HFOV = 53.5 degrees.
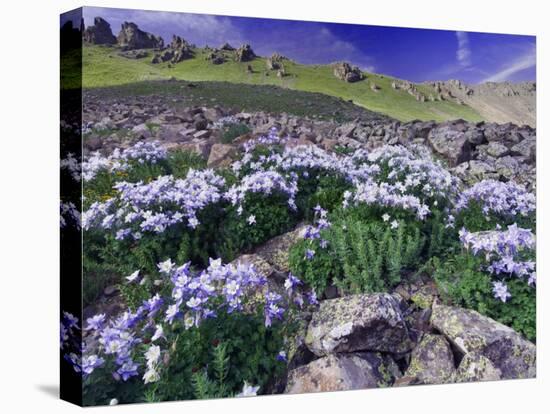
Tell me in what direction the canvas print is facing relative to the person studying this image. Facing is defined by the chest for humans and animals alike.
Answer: facing the viewer and to the right of the viewer
